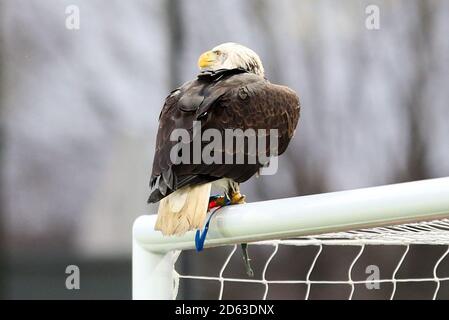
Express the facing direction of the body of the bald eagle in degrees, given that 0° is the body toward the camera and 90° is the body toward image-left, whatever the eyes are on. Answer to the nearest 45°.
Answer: approximately 225°
